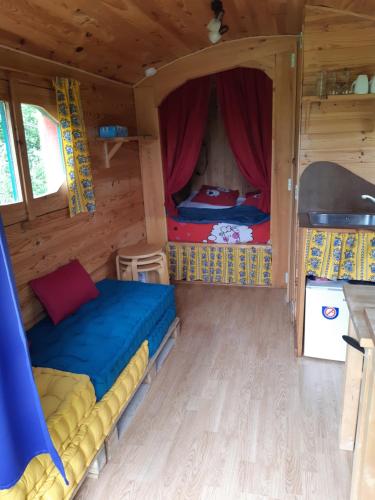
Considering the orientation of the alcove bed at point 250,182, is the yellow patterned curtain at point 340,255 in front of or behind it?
in front

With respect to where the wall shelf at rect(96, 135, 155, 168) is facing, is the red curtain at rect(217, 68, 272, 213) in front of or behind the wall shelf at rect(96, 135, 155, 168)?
in front

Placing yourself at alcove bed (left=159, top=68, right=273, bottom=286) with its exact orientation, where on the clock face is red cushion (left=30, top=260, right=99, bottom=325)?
The red cushion is roughly at 1 o'clock from the alcove bed.

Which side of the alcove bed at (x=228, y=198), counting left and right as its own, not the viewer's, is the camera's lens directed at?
front
